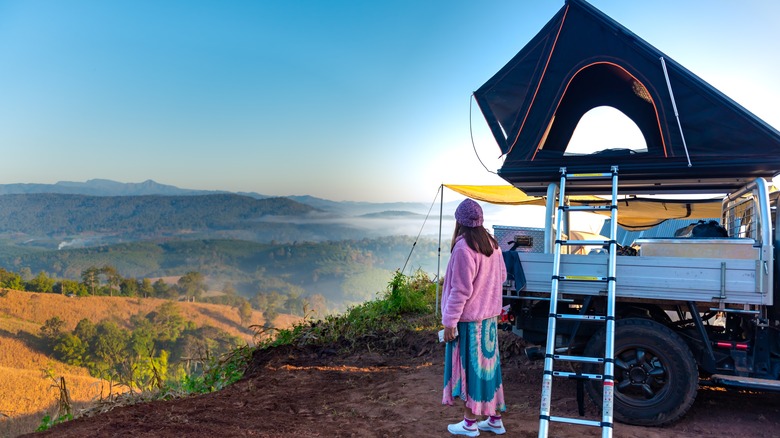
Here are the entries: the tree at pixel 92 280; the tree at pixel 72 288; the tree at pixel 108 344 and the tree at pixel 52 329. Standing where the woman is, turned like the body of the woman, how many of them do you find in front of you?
4

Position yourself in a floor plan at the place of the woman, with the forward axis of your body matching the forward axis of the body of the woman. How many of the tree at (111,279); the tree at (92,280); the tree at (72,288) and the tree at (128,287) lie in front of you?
4

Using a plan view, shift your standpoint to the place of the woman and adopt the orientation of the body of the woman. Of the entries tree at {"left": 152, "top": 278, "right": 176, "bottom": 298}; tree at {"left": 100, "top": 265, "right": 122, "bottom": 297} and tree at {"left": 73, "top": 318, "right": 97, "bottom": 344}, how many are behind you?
0

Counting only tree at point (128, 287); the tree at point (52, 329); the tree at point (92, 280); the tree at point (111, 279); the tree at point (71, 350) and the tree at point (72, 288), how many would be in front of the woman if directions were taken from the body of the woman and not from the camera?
6

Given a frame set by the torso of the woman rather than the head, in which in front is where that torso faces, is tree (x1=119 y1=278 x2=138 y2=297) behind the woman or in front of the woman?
in front

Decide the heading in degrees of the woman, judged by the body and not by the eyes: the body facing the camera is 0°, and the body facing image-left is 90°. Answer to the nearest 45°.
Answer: approximately 135°

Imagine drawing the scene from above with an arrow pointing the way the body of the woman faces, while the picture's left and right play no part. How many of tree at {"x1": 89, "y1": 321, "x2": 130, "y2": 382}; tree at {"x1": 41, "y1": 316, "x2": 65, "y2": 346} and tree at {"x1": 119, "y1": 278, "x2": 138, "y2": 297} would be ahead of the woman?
3

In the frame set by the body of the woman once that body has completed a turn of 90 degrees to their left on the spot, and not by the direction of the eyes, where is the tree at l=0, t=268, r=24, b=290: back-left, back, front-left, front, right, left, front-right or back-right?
right

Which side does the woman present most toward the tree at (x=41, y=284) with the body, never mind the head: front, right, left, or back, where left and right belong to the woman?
front

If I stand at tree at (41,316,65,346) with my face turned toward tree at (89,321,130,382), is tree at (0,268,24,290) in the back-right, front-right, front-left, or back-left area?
back-left

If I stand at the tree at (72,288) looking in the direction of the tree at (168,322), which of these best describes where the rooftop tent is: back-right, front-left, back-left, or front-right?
front-right

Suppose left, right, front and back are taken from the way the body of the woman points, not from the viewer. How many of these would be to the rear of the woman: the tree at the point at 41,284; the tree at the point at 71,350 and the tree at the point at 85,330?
0

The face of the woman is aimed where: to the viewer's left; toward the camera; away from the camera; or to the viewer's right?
away from the camera

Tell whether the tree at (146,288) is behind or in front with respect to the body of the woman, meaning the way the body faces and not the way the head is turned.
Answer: in front

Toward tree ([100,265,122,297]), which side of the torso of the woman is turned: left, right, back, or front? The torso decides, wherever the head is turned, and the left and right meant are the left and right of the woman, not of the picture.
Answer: front

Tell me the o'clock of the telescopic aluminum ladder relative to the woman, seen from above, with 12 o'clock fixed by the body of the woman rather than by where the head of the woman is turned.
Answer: The telescopic aluminum ladder is roughly at 4 o'clock from the woman.

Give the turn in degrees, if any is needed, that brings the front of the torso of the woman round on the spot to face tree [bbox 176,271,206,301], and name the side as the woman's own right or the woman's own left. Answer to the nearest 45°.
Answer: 0° — they already face it

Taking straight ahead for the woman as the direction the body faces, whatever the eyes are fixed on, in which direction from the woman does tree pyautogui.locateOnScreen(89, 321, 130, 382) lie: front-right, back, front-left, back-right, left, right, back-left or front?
front

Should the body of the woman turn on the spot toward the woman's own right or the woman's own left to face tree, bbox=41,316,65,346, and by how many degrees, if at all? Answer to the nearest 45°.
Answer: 0° — they already face it
